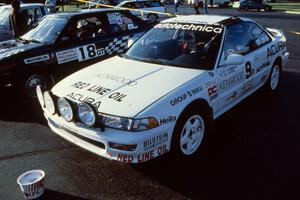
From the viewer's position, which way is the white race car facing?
facing the viewer and to the left of the viewer

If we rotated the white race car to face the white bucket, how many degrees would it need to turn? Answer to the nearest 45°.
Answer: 0° — it already faces it
